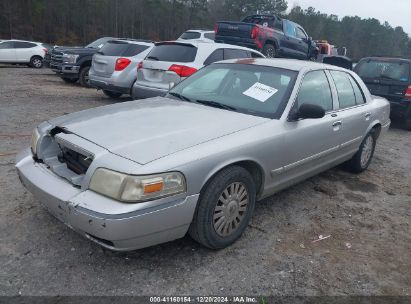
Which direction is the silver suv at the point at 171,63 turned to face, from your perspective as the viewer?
facing away from the viewer and to the right of the viewer

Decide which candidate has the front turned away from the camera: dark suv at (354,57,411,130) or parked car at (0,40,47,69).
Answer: the dark suv

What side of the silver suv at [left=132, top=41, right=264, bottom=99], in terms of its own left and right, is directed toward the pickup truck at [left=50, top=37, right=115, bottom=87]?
left

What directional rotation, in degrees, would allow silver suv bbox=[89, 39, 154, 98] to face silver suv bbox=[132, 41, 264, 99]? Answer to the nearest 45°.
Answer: approximately 90° to its right

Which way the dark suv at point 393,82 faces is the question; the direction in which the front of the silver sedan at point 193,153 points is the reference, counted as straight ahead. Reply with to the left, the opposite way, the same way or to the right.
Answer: the opposite way

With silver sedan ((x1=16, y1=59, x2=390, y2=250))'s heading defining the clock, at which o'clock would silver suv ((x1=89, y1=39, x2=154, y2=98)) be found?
The silver suv is roughly at 4 o'clock from the silver sedan.

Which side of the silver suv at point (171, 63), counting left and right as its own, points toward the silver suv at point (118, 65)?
left

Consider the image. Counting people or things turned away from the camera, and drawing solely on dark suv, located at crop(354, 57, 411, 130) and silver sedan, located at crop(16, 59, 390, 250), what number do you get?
1

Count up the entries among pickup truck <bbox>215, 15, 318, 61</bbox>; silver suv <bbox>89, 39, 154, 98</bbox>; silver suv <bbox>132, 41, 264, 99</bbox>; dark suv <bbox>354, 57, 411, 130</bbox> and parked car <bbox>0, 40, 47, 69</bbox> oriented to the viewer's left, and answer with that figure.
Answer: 1

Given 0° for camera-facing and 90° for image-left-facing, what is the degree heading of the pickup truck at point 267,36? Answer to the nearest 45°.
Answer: approximately 225°

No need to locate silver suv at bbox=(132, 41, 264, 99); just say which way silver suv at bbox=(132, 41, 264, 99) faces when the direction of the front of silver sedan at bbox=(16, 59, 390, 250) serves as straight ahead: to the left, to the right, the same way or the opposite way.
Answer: the opposite way

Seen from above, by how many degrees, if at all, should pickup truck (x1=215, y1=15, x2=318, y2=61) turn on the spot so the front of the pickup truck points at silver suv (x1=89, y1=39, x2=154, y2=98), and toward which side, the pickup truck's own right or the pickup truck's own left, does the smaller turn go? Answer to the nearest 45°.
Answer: approximately 180°
